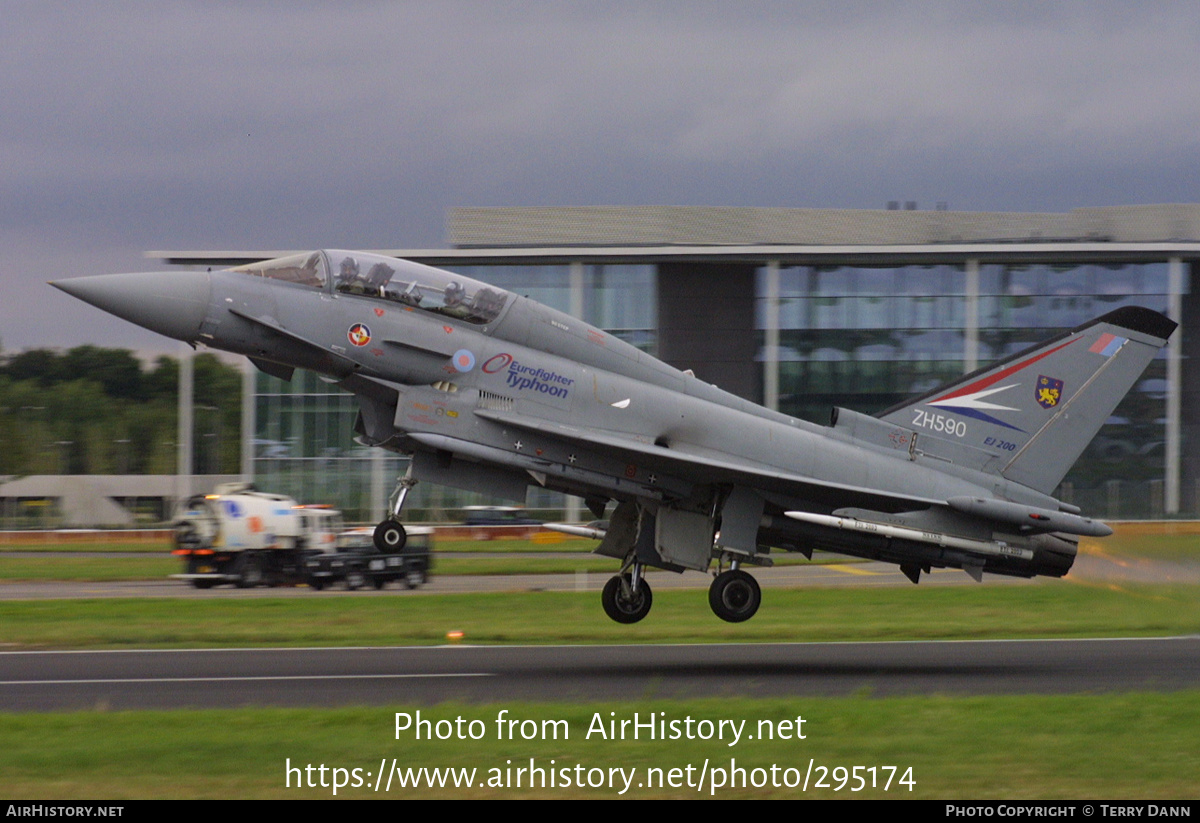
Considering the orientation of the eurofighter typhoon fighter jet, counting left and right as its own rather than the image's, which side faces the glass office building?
right

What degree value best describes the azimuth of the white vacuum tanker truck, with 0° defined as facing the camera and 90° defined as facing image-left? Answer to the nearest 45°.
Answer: approximately 225°

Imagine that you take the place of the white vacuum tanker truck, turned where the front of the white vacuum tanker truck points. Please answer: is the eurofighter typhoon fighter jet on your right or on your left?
on your right

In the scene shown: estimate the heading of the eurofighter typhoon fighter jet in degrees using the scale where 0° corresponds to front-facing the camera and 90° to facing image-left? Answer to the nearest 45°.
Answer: approximately 90°

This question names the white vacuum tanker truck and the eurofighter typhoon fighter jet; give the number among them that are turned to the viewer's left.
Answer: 1

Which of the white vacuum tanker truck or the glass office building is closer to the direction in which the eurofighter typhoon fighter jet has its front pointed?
the white vacuum tanker truck

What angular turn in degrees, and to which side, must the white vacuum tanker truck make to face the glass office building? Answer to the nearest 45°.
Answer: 0° — it already faces it

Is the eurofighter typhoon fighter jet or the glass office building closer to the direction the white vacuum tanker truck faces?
the glass office building

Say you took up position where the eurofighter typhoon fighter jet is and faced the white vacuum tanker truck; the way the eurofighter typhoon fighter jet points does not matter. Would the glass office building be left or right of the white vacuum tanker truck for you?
right

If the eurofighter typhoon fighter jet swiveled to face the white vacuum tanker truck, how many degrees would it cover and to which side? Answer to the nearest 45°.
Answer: approximately 45° to its right
